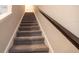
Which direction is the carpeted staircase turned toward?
toward the camera
